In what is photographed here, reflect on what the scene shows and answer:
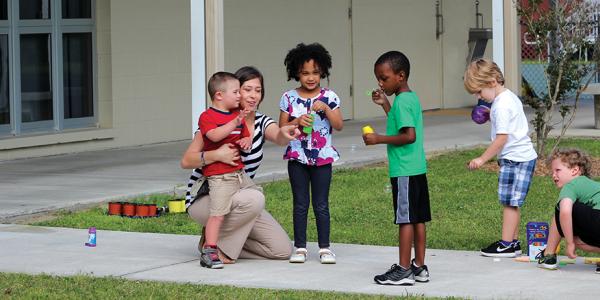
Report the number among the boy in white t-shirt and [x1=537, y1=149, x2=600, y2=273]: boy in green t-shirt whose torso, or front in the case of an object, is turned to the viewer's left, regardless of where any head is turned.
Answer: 2

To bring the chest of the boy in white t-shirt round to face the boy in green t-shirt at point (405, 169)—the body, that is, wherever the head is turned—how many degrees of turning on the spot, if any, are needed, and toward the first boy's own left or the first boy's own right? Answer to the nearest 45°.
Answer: approximately 45° to the first boy's own left

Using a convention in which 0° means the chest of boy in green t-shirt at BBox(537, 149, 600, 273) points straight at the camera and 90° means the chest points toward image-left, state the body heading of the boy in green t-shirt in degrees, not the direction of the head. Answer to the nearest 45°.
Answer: approximately 90°

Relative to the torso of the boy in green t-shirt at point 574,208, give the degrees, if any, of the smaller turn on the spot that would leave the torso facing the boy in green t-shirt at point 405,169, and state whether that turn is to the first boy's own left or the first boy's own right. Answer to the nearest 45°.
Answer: approximately 45° to the first boy's own left

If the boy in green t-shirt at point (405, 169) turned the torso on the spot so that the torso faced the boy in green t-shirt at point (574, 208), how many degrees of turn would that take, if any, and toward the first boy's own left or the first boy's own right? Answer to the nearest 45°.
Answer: approximately 180°

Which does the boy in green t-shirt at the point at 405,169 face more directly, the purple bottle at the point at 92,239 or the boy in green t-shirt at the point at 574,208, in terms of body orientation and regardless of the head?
the purple bottle

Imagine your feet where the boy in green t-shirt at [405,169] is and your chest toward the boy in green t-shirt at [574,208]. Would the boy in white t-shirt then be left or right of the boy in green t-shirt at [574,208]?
left

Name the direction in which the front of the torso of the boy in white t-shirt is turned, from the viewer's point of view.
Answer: to the viewer's left

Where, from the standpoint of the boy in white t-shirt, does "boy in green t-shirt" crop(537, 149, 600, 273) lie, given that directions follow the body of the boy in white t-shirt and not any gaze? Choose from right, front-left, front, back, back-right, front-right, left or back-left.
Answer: back-left

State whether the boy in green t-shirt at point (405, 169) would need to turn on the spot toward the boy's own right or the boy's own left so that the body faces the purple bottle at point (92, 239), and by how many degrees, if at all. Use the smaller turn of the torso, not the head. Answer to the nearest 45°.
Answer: approximately 45° to the boy's own right

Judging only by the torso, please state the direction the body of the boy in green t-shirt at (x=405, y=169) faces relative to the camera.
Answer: to the viewer's left
